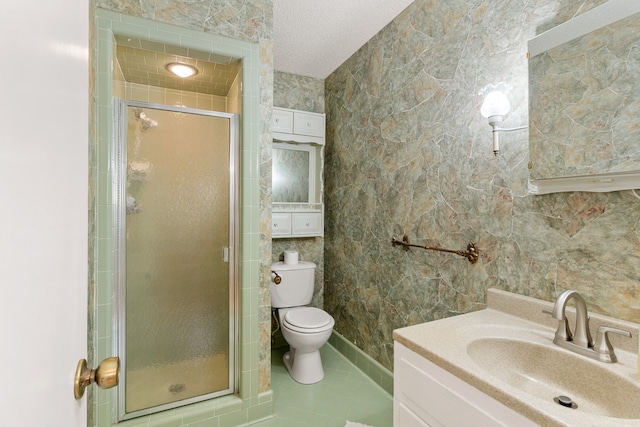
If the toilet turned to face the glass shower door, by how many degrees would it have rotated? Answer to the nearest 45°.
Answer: approximately 90° to its right

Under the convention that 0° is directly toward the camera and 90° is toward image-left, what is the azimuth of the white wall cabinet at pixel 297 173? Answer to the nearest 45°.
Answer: approximately 315°

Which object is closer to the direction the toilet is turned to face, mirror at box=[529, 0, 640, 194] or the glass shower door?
the mirror

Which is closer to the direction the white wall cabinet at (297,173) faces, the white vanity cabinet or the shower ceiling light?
the white vanity cabinet

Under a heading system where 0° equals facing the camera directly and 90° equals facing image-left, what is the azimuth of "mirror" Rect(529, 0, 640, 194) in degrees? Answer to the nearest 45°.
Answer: approximately 45°
